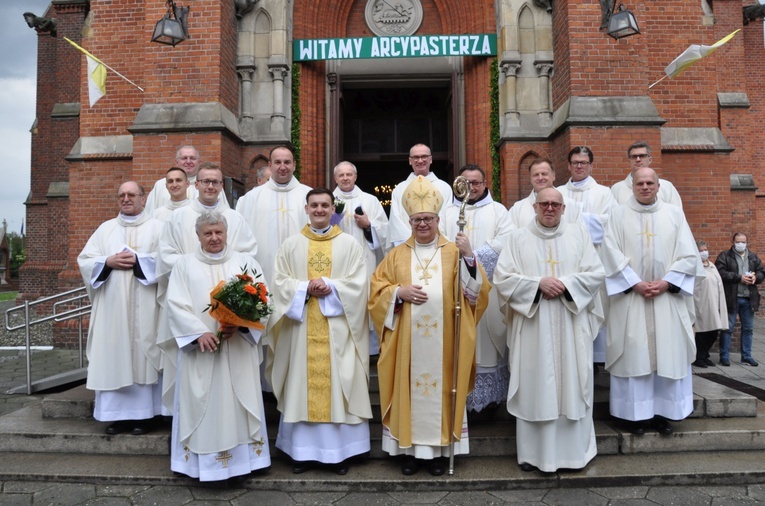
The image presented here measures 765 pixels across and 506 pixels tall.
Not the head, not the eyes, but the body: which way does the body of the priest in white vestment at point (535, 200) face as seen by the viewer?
toward the camera

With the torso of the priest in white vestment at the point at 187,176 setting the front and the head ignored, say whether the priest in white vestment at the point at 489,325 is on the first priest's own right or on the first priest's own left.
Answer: on the first priest's own left

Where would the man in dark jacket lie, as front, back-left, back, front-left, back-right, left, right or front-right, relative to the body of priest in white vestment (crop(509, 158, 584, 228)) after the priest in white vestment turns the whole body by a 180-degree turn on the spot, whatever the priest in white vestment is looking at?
front-right

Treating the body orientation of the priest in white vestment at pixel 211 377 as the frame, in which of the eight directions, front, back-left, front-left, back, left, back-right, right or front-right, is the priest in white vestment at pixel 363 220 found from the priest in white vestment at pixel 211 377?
back-left

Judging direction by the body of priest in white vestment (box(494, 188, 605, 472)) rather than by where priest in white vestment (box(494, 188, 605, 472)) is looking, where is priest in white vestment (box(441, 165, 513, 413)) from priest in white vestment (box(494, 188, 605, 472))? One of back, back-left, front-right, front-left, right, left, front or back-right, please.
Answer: back-right

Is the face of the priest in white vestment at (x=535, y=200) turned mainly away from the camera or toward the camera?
toward the camera

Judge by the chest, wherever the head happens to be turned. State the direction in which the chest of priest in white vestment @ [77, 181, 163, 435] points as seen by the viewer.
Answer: toward the camera

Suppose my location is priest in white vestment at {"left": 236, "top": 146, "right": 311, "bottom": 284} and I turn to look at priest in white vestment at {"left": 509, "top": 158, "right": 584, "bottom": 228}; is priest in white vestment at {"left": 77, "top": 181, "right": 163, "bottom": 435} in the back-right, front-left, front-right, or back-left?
back-right

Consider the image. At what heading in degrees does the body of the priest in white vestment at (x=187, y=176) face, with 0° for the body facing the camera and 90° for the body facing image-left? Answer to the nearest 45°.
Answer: approximately 0°

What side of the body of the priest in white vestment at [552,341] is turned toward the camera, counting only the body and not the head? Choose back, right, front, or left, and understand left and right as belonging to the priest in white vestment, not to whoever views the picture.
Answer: front

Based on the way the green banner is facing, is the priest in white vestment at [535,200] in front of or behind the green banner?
in front

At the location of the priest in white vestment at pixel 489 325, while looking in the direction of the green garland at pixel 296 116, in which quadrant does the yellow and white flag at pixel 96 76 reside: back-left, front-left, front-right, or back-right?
front-left

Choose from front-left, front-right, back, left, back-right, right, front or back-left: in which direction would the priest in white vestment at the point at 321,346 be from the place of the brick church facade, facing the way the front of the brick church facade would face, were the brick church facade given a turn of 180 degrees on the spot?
back

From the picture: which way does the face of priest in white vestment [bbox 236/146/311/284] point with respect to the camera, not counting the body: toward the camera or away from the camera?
toward the camera

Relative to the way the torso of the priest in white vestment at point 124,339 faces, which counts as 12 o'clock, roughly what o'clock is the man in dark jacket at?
The man in dark jacket is roughly at 9 o'clock from the priest in white vestment.
